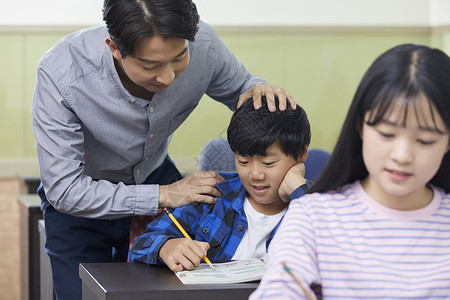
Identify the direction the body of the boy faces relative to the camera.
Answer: toward the camera

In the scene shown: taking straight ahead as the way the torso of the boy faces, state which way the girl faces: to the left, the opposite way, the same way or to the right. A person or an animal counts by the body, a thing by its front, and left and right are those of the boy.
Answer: the same way

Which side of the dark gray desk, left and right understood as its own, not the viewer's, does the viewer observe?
back

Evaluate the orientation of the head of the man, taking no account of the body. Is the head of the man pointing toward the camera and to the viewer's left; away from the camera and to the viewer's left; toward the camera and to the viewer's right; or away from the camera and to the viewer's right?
toward the camera and to the viewer's right

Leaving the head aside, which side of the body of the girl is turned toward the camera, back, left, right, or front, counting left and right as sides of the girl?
front

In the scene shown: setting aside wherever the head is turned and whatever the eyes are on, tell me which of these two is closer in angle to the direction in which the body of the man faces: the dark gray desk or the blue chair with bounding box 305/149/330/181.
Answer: the dark gray desk

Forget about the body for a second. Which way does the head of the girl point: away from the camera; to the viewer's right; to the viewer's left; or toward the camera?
toward the camera

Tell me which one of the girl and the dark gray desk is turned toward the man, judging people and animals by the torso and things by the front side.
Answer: the dark gray desk

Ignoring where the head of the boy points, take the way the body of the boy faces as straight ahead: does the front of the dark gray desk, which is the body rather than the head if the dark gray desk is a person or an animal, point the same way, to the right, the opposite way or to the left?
the opposite way

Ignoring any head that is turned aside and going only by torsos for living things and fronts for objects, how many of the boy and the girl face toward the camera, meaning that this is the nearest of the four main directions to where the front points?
2
